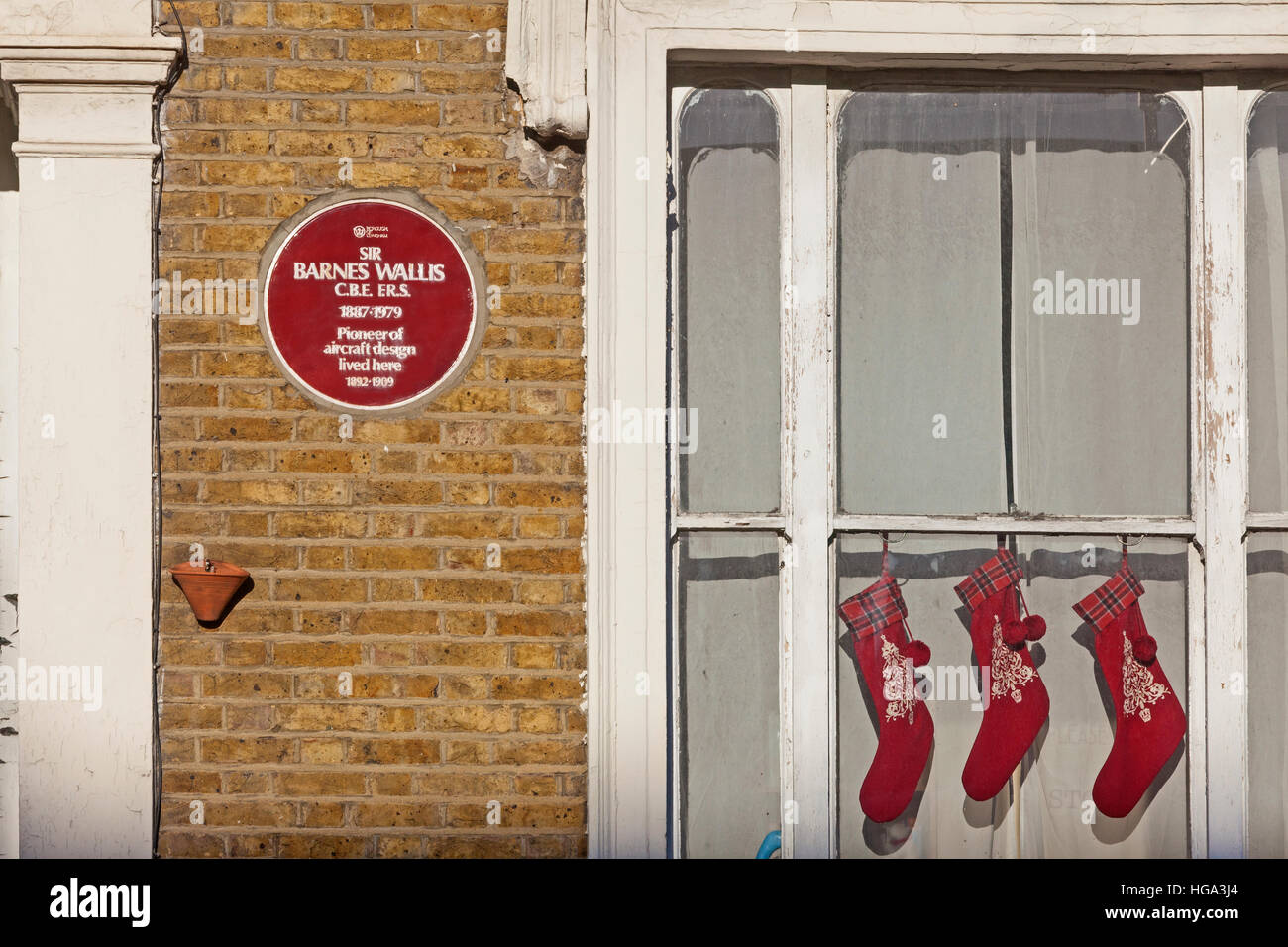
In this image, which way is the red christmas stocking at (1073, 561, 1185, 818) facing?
toward the camera

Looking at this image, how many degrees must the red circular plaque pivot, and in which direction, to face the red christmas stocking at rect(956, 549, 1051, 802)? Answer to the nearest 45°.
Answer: approximately 90° to its left

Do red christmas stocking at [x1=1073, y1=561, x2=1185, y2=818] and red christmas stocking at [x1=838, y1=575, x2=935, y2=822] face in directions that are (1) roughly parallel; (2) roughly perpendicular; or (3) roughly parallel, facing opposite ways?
roughly parallel

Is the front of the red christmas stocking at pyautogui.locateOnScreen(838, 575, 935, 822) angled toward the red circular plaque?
no

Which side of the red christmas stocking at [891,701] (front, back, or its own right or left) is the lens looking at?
front

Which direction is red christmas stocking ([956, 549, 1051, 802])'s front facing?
toward the camera

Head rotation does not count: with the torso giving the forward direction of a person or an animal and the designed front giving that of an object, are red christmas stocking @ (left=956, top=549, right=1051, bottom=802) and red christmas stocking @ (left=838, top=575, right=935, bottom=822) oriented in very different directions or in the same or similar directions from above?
same or similar directions

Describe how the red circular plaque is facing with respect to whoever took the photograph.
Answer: facing the viewer
